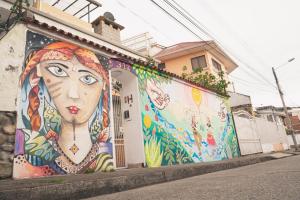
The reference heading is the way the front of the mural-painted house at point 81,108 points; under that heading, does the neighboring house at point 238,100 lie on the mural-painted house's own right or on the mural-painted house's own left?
on the mural-painted house's own left

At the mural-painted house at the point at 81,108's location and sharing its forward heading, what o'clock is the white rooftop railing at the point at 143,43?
the white rooftop railing at the point at 143,43 is roughly at 8 o'clock from the mural-painted house at the point at 81,108.

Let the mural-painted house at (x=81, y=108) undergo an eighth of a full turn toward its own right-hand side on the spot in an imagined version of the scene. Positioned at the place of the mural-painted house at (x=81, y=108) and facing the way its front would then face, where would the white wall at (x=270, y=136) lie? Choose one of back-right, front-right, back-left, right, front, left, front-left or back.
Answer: back-left

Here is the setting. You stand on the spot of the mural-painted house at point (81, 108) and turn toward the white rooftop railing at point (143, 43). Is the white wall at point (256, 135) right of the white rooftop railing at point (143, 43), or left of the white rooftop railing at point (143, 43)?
right

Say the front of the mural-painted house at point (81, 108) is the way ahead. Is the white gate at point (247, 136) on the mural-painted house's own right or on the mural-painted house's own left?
on the mural-painted house's own left

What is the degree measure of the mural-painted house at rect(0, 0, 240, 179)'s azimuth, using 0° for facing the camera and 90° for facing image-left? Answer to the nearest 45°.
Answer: approximately 315°

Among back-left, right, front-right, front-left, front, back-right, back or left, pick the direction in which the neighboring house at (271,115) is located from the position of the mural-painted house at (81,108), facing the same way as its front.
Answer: left

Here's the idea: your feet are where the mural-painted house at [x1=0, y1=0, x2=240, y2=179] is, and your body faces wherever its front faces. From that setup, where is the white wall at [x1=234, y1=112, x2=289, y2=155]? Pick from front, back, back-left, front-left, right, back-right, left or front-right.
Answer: left
